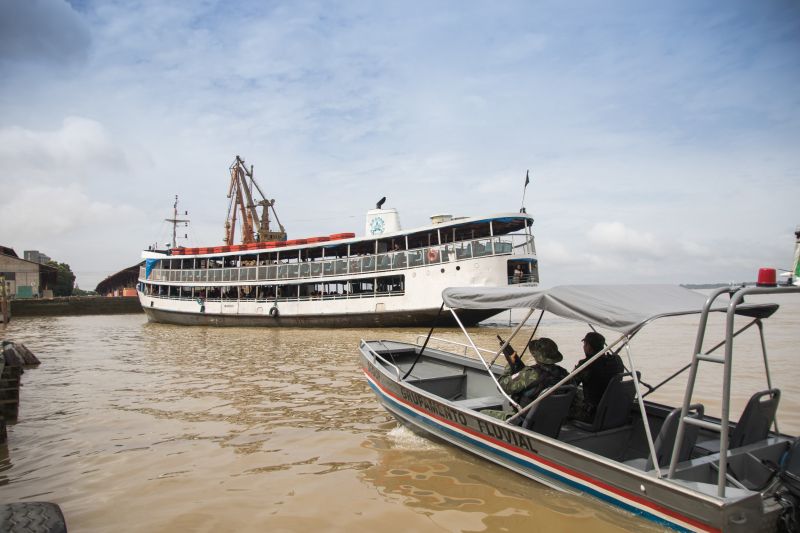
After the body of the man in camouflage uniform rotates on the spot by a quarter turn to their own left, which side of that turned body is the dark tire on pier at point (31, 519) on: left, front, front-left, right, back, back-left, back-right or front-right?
front

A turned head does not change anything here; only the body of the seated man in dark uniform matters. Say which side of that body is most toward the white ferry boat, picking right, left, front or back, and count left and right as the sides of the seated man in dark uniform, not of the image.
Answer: front

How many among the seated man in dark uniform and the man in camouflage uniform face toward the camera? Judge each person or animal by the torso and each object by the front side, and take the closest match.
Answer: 0

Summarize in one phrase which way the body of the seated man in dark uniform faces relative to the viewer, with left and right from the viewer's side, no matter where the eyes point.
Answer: facing away from the viewer and to the left of the viewer

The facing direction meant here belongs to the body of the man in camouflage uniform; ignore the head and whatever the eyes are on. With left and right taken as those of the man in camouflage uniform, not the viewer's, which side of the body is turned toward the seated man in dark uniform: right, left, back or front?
right

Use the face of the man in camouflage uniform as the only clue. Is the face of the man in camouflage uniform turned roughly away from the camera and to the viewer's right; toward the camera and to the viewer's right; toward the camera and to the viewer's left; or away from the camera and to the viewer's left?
away from the camera and to the viewer's left

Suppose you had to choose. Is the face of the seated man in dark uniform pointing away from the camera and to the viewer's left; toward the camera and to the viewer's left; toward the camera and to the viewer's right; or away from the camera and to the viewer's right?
away from the camera and to the viewer's left

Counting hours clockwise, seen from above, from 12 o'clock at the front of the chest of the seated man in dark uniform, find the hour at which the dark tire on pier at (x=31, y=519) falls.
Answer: The dark tire on pier is roughly at 9 o'clock from the seated man in dark uniform.

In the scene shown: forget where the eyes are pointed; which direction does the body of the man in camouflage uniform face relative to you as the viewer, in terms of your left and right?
facing away from the viewer and to the left of the viewer

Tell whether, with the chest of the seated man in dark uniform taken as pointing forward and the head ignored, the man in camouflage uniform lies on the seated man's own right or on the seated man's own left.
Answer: on the seated man's own left

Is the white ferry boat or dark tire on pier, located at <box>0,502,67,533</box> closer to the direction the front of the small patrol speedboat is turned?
the white ferry boat
